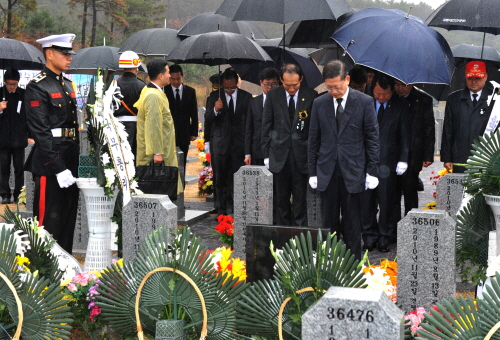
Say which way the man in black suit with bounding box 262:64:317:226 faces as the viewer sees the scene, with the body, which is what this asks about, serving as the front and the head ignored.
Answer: toward the camera

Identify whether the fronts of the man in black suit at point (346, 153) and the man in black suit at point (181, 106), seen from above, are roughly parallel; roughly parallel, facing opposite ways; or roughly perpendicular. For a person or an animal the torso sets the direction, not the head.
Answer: roughly parallel

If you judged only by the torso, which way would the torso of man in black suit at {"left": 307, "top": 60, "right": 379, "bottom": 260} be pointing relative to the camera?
toward the camera

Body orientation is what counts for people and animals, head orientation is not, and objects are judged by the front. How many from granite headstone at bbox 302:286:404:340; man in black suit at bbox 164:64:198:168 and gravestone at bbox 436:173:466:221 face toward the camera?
3

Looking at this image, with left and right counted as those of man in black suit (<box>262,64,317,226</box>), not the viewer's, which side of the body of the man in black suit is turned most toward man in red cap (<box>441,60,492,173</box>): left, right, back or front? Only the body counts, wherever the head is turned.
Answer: left

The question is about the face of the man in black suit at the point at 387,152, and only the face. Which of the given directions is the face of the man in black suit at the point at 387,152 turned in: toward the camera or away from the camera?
toward the camera

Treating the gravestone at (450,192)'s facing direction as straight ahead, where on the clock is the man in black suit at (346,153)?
The man in black suit is roughly at 2 o'clock from the gravestone.

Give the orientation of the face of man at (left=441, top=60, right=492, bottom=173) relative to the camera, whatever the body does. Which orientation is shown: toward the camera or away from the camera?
toward the camera

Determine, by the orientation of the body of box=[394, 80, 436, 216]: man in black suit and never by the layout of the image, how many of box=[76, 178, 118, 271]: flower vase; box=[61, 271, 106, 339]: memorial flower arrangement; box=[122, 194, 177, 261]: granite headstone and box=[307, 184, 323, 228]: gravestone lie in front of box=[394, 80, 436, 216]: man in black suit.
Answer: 4

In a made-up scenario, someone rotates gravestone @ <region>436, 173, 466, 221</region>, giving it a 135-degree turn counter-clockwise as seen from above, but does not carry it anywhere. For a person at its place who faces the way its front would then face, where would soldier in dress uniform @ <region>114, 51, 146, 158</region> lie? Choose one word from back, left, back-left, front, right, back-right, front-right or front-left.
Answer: back-left

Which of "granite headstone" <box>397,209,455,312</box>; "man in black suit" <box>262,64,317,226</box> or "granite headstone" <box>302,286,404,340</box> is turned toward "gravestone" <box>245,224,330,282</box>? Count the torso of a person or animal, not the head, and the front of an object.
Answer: the man in black suit

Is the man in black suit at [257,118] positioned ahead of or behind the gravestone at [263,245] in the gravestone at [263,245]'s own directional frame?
behind

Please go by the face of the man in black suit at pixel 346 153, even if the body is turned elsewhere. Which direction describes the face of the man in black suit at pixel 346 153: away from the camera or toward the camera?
toward the camera

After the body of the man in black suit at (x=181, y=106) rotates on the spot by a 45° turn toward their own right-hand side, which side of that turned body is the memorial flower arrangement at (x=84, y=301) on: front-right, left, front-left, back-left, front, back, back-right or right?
front-left
